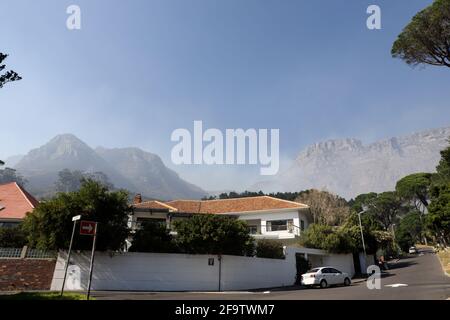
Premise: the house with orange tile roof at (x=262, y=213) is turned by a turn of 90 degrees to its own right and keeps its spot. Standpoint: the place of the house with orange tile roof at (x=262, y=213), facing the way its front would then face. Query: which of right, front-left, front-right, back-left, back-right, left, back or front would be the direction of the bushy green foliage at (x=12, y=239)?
front-left

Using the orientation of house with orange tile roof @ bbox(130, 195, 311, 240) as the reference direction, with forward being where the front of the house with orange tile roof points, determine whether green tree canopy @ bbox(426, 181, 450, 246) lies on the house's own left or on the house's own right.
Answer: on the house's own left

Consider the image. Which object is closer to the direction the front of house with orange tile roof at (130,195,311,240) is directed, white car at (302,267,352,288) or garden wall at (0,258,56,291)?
the white car

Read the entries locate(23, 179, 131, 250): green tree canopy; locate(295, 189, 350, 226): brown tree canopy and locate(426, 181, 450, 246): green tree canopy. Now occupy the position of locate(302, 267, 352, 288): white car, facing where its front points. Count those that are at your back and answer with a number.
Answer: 1

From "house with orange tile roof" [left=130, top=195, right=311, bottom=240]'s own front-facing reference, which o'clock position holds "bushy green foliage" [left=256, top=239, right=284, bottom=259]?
The bushy green foliage is roughly at 12 o'clock from the house with orange tile roof.

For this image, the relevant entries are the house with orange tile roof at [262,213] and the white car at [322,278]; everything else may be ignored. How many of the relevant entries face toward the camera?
1

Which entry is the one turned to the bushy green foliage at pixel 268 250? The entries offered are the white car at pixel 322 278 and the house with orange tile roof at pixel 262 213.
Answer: the house with orange tile roof

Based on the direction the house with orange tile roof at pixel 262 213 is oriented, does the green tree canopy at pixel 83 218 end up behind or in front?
in front

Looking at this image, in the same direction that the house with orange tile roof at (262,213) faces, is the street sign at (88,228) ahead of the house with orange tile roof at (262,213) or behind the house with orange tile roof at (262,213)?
ahead

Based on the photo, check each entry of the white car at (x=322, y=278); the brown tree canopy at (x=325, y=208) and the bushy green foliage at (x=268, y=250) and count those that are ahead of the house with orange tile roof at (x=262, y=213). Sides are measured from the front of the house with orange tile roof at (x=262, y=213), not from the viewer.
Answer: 2

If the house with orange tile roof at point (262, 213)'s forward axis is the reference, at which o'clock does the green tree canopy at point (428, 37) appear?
The green tree canopy is roughly at 11 o'clock from the house with orange tile roof.

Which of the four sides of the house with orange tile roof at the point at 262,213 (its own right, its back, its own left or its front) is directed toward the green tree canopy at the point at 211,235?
front

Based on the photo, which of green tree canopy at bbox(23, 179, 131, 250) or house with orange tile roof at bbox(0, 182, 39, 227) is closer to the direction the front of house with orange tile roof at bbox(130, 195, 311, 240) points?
the green tree canopy
